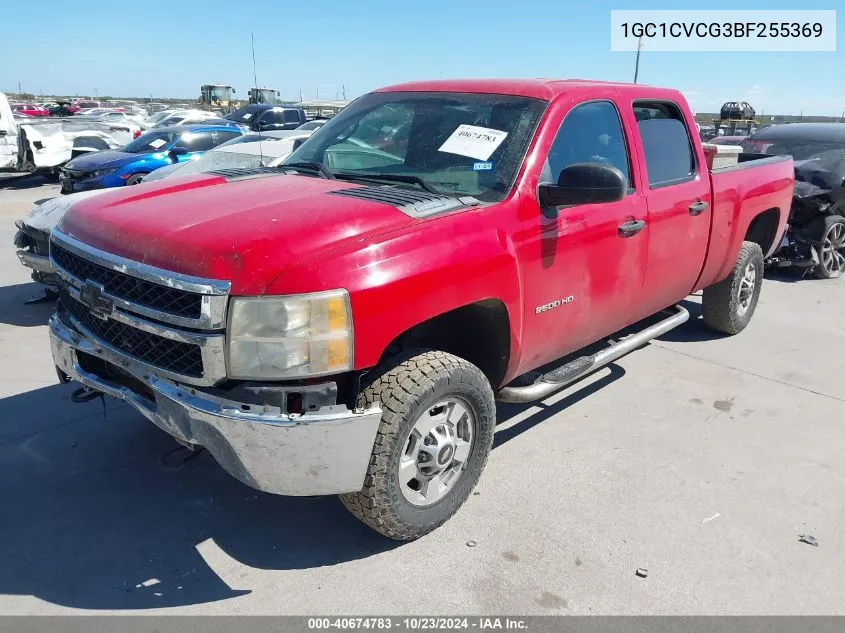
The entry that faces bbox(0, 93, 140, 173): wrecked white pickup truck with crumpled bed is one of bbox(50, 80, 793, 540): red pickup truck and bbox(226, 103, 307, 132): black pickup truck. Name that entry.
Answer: the black pickup truck

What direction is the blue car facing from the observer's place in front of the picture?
facing the viewer and to the left of the viewer

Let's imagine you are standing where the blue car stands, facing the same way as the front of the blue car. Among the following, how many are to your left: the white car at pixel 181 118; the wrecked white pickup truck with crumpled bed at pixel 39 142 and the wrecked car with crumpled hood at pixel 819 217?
1

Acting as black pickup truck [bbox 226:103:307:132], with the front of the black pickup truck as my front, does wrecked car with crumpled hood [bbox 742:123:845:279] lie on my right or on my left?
on my left

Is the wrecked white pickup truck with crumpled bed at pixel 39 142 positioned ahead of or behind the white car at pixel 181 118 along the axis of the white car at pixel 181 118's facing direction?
ahead

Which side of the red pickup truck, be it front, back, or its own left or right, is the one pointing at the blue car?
right

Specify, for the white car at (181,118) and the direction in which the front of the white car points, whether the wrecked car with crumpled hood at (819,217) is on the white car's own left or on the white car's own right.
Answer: on the white car's own left

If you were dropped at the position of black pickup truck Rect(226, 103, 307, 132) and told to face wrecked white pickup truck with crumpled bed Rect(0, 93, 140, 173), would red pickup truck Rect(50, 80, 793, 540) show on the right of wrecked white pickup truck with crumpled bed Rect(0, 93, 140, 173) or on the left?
left

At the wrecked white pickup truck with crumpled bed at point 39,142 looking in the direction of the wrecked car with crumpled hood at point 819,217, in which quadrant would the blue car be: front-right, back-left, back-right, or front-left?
front-right
